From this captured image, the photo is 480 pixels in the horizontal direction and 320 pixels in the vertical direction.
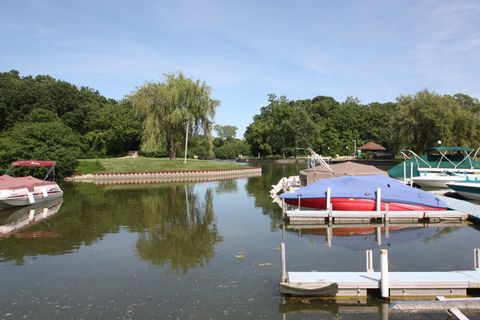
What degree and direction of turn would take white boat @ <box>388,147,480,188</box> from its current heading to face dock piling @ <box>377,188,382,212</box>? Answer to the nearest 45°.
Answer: approximately 90° to its left

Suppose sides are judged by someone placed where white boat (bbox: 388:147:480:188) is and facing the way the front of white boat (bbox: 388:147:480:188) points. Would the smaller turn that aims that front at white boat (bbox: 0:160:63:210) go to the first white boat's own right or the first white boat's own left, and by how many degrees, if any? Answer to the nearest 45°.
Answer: approximately 45° to the first white boat's own left

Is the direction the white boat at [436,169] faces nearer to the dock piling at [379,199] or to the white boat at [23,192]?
the white boat

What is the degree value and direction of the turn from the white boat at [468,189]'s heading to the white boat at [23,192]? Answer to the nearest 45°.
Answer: approximately 45° to its left

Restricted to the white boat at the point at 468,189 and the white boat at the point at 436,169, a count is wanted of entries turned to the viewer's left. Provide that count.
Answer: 2

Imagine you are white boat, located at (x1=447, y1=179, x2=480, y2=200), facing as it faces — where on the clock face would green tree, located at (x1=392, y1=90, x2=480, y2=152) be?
The green tree is roughly at 3 o'clock from the white boat.

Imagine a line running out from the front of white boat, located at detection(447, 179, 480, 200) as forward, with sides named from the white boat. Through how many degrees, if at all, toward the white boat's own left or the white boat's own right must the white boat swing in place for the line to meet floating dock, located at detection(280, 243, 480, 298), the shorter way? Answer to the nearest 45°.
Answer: approximately 90° to the white boat's own left

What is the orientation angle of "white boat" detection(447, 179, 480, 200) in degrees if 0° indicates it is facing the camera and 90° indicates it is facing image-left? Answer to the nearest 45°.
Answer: approximately 90°

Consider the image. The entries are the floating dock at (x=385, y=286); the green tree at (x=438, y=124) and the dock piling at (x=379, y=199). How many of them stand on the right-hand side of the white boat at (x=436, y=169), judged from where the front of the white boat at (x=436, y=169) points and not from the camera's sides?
1

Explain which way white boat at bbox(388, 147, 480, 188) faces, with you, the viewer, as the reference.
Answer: facing to the left of the viewer

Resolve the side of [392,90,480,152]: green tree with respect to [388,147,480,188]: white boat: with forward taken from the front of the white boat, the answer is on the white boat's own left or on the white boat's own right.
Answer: on the white boat's own right

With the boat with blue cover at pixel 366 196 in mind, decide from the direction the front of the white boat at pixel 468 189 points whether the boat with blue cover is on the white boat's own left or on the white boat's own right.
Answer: on the white boat's own left

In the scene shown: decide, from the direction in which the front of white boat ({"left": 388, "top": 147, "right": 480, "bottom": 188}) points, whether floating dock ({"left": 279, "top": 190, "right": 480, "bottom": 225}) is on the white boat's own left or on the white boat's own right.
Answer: on the white boat's own left

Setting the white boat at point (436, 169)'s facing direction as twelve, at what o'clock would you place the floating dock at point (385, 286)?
The floating dock is roughly at 9 o'clock from the white boat.
